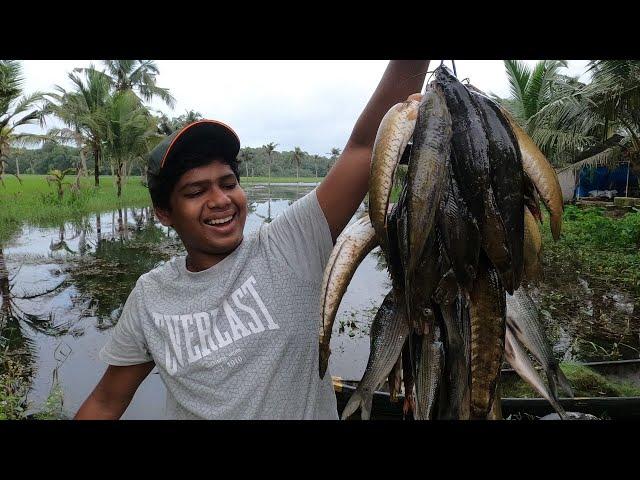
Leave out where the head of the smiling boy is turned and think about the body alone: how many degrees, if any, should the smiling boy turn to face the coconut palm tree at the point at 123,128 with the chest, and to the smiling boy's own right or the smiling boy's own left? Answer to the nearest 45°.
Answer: approximately 180°

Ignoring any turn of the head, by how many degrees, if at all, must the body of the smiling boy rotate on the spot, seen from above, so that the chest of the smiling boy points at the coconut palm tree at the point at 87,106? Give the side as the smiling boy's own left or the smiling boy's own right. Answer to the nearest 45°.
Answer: approximately 180°

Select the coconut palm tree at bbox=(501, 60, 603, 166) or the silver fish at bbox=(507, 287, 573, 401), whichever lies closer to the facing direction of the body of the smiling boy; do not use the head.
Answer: the silver fish

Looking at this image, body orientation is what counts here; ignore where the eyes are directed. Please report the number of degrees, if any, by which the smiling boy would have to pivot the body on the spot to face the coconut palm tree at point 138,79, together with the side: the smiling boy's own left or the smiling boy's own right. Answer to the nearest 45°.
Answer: approximately 180°

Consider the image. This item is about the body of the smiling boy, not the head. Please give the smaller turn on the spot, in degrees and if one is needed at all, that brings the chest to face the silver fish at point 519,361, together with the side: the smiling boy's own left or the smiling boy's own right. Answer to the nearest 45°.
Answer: approximately 45° to the smiling boy's own left

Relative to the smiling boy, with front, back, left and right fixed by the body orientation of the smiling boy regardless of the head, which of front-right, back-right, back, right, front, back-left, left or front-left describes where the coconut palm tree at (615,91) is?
back-left

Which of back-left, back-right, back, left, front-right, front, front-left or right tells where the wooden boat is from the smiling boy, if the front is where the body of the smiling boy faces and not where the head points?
back-left

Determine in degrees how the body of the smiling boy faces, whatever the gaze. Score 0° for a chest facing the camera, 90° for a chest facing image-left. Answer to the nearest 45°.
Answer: approximately 0°

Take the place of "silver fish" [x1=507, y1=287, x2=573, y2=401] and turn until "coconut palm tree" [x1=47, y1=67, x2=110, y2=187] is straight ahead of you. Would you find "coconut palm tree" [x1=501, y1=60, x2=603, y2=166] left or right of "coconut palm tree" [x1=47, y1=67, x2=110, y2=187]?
right
